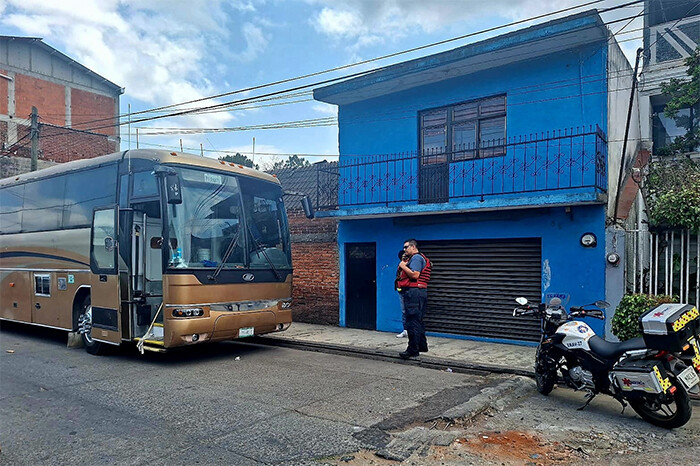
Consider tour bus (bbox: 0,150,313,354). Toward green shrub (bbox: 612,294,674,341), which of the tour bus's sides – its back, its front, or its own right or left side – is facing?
front

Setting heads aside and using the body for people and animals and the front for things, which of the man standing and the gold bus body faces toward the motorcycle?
the gold bus body

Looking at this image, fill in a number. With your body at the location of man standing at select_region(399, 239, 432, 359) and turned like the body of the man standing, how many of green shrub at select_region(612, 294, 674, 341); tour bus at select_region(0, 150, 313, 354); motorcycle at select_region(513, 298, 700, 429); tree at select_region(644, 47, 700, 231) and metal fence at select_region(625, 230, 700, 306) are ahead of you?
1

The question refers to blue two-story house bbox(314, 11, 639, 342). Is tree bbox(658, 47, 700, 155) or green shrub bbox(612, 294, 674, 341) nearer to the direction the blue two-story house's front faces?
the green shrub

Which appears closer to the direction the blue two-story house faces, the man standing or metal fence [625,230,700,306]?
the man standing

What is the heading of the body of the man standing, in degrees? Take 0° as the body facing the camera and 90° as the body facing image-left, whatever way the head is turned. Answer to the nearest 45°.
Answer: approximately 90°

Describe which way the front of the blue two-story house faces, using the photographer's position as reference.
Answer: facing the viewer and to the left of the viewer

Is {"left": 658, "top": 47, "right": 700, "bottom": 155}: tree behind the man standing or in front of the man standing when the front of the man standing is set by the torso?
behind

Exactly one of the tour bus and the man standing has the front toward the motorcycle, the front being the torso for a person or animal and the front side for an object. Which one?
the tour bus

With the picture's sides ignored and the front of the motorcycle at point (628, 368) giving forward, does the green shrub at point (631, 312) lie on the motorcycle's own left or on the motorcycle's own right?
on the motorcycle's own right

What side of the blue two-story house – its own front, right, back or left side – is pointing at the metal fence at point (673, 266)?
left

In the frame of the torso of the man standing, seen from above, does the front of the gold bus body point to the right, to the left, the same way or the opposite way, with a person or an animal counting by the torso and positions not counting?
the opposite way

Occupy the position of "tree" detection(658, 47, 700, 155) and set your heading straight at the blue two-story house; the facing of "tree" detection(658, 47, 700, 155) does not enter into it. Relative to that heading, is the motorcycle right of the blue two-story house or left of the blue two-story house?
left

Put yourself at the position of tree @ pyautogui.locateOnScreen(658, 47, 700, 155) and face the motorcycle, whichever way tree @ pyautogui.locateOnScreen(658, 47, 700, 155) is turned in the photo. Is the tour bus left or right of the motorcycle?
right

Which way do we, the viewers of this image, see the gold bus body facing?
facing the viewer and to the right of the viewer

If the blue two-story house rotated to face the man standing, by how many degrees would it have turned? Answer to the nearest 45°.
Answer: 0° — it already faces them

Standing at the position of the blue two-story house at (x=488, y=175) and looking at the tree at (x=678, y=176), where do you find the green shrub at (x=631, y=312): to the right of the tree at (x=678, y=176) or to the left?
right
